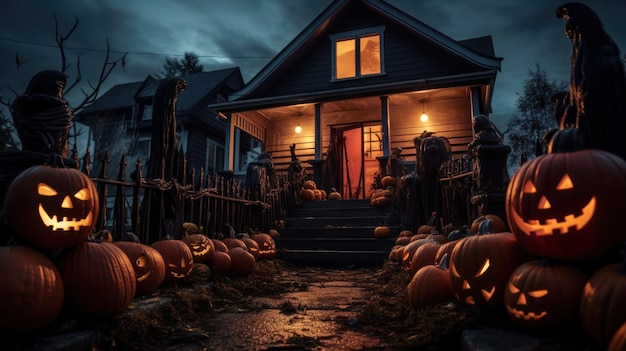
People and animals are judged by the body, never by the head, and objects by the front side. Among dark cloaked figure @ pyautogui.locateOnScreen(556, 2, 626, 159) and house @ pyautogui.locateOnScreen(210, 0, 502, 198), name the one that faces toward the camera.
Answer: the house

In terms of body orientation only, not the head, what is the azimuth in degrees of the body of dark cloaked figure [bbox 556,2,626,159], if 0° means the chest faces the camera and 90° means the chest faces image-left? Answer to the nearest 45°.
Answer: approximately 90°

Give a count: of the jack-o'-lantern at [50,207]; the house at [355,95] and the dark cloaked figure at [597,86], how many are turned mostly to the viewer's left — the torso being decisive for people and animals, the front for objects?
1

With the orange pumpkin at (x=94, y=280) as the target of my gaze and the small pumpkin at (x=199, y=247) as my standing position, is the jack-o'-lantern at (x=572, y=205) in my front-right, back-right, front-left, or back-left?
front-left

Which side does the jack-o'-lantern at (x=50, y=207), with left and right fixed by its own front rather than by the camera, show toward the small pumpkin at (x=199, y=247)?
left

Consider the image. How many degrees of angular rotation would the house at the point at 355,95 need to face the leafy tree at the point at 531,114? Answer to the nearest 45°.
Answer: approximately 135° to its left

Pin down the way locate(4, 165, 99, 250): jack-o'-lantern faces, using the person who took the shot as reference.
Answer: facing the viewer and to the right of the viewer

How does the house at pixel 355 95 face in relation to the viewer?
toward the camera

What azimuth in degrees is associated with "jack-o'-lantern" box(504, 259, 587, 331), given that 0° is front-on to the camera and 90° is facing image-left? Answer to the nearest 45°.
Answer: approximately 45°

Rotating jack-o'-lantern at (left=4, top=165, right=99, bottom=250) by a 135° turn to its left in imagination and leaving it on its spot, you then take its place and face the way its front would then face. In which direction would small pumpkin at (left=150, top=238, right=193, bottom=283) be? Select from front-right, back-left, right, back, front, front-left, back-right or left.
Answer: front-right

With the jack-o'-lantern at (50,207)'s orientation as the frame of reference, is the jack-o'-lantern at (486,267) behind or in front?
in front
